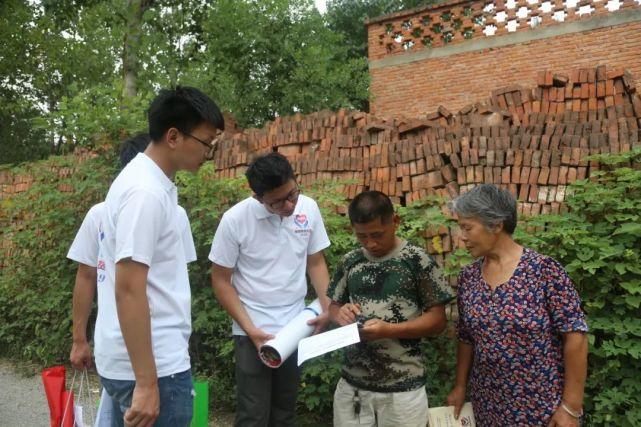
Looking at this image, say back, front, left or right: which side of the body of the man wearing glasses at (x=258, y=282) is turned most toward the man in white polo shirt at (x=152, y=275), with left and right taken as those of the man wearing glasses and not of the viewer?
right

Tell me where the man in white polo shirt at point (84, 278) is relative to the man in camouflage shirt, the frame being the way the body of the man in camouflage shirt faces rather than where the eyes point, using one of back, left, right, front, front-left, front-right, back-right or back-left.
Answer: front-right

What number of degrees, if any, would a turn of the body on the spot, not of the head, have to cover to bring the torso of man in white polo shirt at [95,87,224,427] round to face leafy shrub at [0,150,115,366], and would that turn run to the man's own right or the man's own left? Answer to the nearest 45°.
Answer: approximately 90° to the man's own left

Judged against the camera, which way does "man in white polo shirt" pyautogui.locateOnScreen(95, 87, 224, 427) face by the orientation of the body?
to the viewer's right

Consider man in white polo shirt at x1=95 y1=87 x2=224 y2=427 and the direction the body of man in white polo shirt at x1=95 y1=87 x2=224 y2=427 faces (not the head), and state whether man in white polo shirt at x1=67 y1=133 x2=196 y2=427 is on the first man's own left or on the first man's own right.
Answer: on the first man's own left

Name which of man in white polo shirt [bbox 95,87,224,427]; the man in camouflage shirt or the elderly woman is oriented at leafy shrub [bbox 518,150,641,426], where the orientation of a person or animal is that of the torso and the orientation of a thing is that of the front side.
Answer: the man in white polo shirt

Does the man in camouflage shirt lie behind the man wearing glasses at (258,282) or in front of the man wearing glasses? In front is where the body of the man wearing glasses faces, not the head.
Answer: in front

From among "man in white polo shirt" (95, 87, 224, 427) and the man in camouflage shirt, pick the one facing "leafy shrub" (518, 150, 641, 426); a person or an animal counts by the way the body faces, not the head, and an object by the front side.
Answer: the man in white polo shirt

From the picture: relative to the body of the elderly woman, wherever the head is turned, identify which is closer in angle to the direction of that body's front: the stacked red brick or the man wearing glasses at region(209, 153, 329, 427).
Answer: the man wearing glasses

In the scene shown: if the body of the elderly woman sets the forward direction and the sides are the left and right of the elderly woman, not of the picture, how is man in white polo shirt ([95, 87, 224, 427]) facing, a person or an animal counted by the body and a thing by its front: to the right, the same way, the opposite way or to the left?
the opposite way

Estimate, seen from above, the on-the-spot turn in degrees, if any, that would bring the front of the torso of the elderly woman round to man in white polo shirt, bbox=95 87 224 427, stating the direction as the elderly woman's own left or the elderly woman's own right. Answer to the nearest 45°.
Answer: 0° — they already face them

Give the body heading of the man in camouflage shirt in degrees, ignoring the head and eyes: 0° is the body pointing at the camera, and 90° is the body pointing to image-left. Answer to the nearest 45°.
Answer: approximately 45°

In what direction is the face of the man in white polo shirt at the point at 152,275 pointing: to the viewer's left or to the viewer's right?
to the viewer's right

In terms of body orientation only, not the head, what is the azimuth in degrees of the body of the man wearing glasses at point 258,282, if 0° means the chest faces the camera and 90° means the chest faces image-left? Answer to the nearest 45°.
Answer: approximately 315°
